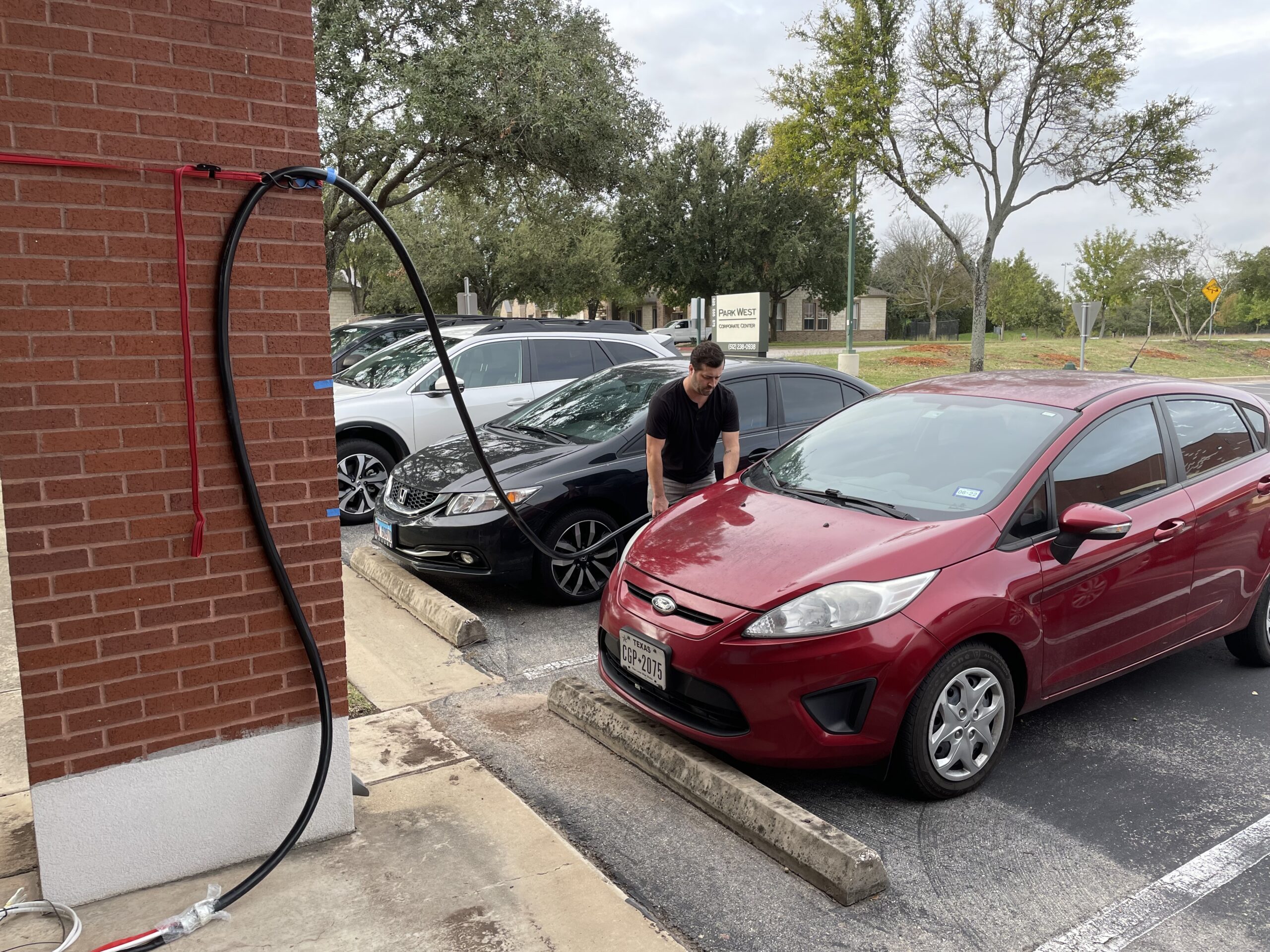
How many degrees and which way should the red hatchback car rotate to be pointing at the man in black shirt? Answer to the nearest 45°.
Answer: approximately 90° to its right

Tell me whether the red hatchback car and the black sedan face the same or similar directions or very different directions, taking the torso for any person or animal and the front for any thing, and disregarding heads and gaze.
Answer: same or similar directions

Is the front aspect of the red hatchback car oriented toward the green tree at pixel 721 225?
no

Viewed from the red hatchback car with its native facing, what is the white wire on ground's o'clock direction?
The white wire on ground is roughly at 12 o'clock from the red hatchback car.

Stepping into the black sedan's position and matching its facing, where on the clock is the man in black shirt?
The man in black shirt is roughly at 9 o'clock from the black sedan.

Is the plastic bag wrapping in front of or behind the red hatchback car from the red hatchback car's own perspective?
in front

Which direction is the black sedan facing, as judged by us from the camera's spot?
facing the viewer and to the left of the viewer

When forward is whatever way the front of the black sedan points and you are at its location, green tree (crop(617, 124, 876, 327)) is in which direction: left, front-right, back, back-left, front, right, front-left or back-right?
back-right

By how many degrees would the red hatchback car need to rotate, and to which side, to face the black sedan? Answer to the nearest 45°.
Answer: approximately 90° to its right

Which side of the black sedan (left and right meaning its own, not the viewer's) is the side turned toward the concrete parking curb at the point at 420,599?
front

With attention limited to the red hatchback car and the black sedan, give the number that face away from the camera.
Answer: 0

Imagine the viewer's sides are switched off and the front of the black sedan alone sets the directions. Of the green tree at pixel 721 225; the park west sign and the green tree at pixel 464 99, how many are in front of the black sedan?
0

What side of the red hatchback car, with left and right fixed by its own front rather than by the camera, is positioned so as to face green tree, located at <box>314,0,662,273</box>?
right
